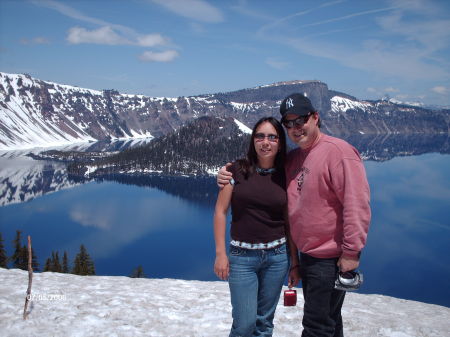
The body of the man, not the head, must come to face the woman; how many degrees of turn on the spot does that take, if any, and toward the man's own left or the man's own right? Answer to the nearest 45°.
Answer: approximately 45° to the man's own right

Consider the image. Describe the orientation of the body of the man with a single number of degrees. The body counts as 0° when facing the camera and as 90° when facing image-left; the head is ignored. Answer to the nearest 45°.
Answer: approximately 45°

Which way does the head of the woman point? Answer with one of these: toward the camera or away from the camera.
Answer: toward the camera
